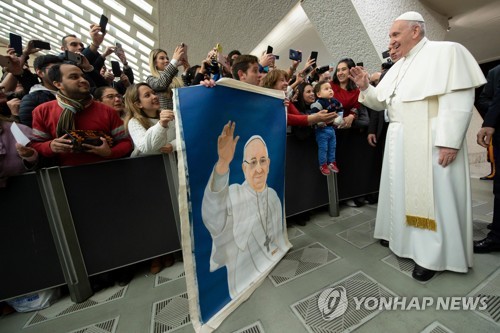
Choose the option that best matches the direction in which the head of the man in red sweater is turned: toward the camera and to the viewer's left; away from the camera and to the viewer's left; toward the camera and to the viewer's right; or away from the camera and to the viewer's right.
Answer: toward the camera and to the viewer's right

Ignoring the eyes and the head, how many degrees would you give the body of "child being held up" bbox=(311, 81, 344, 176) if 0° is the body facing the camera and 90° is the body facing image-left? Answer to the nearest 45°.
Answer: approximately 315°

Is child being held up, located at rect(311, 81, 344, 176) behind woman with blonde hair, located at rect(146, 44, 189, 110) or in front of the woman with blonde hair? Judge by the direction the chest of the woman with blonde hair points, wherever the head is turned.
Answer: in front

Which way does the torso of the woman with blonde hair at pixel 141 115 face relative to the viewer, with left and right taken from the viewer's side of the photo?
facing the viewer and to the right of the viewer

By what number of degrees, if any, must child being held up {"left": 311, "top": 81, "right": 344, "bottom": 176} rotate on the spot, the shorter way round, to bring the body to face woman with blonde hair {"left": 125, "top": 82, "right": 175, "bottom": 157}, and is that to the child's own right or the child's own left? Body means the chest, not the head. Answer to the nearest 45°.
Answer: approximately 90° to the child's own right

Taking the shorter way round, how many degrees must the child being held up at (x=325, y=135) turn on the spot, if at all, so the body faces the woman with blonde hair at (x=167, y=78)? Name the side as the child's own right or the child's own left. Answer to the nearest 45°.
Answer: approximately 90° to the child's own right

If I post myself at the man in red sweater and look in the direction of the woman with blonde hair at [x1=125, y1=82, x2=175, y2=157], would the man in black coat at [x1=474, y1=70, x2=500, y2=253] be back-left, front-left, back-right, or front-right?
front-right
